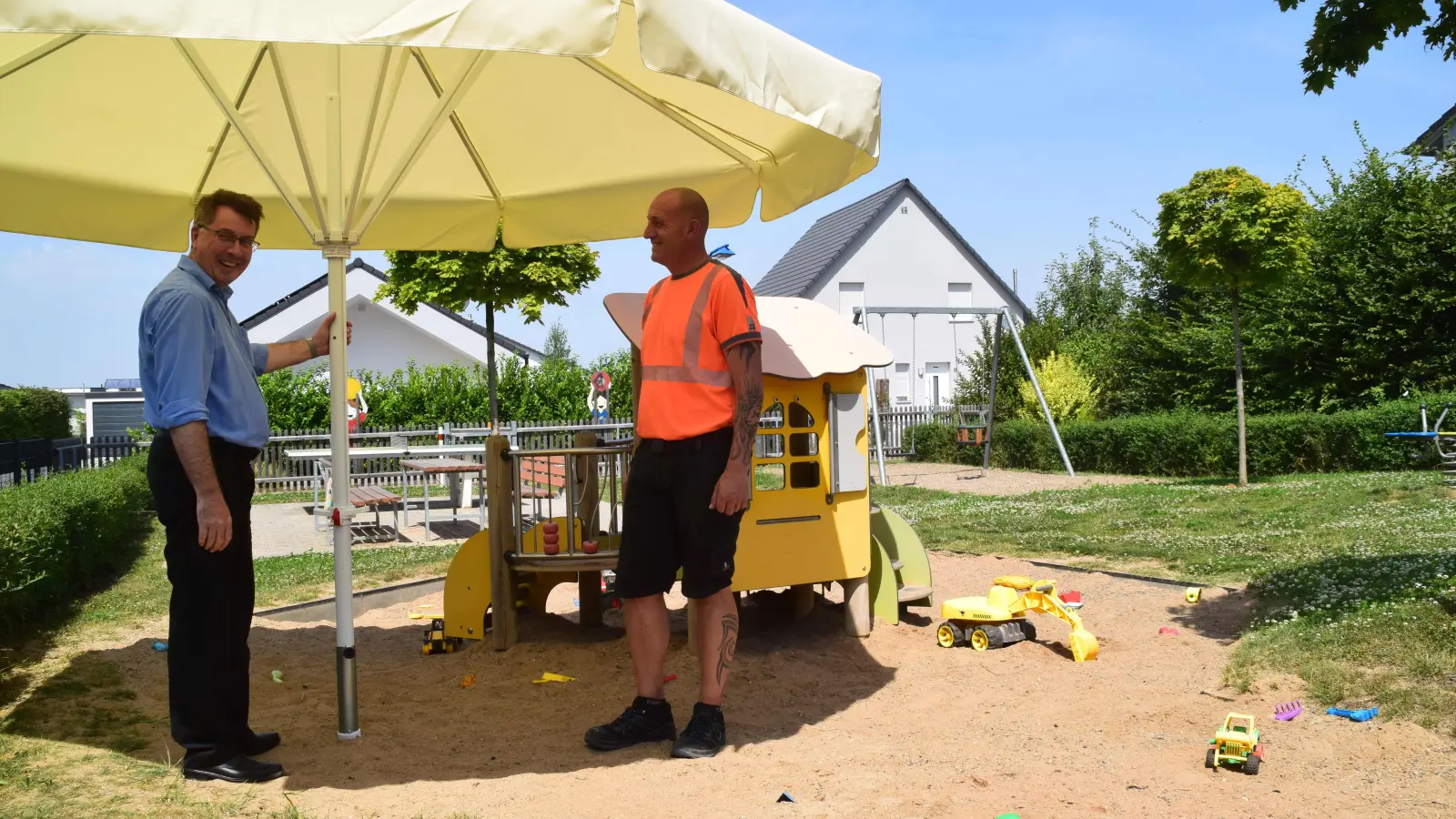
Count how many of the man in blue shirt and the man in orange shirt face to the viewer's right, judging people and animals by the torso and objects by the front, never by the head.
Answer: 1

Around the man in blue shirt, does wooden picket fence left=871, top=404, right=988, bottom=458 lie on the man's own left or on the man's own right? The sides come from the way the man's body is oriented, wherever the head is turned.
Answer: on the man's own left

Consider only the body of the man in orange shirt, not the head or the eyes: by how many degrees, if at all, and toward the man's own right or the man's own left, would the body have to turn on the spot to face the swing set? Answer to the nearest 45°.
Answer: approximately 135° to the man's own right

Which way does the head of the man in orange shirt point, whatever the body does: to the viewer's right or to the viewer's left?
to the viewer's left

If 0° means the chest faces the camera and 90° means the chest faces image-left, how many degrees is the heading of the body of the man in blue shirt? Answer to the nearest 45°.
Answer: approximately 270°

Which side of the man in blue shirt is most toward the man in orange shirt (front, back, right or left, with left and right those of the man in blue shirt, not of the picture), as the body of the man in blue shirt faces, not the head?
front

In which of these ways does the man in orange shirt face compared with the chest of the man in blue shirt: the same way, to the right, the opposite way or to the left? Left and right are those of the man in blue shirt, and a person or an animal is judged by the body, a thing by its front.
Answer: the opposite way

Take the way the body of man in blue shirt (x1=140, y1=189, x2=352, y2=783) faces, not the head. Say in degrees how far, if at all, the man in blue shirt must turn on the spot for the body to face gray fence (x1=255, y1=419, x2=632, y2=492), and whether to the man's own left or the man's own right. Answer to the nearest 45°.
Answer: approximately 90° to the man's own left

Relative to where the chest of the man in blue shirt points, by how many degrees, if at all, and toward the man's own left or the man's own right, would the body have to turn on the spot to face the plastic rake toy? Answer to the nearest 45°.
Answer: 0° — they already face it

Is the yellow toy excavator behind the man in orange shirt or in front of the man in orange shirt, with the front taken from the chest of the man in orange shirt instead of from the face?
behind

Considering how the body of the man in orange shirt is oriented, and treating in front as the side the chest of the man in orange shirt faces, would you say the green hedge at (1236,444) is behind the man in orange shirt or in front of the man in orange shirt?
behind

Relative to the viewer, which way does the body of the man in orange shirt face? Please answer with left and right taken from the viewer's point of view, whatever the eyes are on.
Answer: facing the viewer and to the left of the viewer
